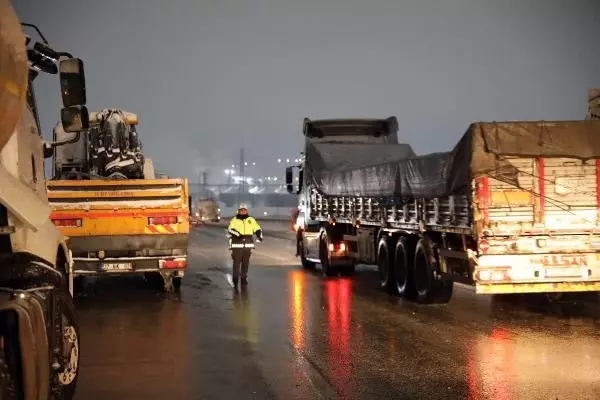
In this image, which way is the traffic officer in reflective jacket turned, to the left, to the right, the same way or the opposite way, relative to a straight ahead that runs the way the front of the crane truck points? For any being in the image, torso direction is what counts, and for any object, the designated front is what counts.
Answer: the opposite way

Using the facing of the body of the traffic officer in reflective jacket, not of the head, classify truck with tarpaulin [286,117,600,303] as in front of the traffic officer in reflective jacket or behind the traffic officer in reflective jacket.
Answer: in front

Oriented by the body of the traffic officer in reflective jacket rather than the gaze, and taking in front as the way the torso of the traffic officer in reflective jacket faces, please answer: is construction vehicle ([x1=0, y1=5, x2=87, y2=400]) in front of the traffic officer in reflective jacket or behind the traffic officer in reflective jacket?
in front

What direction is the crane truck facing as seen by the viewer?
away from the camera

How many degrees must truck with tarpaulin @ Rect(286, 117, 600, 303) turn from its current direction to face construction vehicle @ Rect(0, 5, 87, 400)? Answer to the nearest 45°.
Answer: approximately 90° to its left

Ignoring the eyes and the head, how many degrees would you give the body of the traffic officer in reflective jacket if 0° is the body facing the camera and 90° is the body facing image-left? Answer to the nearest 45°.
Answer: approximately 0°

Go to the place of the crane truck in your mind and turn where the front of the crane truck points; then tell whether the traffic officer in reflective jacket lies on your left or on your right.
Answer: on your right

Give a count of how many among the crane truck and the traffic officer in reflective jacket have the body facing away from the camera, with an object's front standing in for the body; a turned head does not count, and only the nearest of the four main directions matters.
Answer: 1

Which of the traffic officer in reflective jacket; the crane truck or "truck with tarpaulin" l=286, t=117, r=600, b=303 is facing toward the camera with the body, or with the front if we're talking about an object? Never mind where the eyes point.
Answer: the traffic officer in reflective jacket

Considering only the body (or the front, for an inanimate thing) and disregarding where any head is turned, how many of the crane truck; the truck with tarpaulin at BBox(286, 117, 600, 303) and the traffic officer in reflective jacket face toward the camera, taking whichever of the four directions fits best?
1

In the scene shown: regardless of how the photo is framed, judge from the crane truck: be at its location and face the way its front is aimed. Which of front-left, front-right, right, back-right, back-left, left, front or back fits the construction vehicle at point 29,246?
back

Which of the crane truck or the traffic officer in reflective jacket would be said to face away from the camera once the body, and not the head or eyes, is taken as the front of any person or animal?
the crane truck

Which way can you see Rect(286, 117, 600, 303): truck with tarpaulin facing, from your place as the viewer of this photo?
facing away from the viewer and to the left of the viewer
